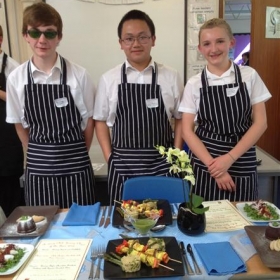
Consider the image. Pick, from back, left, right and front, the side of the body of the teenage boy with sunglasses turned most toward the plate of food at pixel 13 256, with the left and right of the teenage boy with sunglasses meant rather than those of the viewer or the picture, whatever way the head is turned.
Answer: front

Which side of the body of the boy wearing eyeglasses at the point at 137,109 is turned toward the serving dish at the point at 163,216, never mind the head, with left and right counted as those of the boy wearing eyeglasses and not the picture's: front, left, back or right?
front

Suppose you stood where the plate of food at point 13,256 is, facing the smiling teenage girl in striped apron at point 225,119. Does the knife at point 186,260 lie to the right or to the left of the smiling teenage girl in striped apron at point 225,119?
right

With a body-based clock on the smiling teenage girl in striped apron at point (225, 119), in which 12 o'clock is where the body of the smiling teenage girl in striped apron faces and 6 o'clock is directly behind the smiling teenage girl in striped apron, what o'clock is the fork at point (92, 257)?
The fork is roughly at 1 o'clock from the smiling teenage girl in striped apron.

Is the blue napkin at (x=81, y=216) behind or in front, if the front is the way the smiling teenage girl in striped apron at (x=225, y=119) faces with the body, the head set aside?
in front

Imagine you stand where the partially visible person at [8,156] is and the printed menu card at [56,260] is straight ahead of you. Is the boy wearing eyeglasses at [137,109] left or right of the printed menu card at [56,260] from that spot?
left

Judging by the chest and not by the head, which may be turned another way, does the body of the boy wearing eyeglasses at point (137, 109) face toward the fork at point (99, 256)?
yes

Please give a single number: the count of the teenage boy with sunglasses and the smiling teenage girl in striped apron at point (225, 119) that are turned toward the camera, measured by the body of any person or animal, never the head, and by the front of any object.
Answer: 2

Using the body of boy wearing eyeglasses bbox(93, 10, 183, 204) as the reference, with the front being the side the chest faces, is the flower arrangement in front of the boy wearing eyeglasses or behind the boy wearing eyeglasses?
in front

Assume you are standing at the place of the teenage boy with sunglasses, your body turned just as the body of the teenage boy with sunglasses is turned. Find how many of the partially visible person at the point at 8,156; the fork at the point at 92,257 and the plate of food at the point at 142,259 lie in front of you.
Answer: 2

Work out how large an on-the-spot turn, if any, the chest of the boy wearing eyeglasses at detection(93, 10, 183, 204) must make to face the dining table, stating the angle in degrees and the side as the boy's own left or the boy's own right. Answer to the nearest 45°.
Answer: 0° — they already face it
